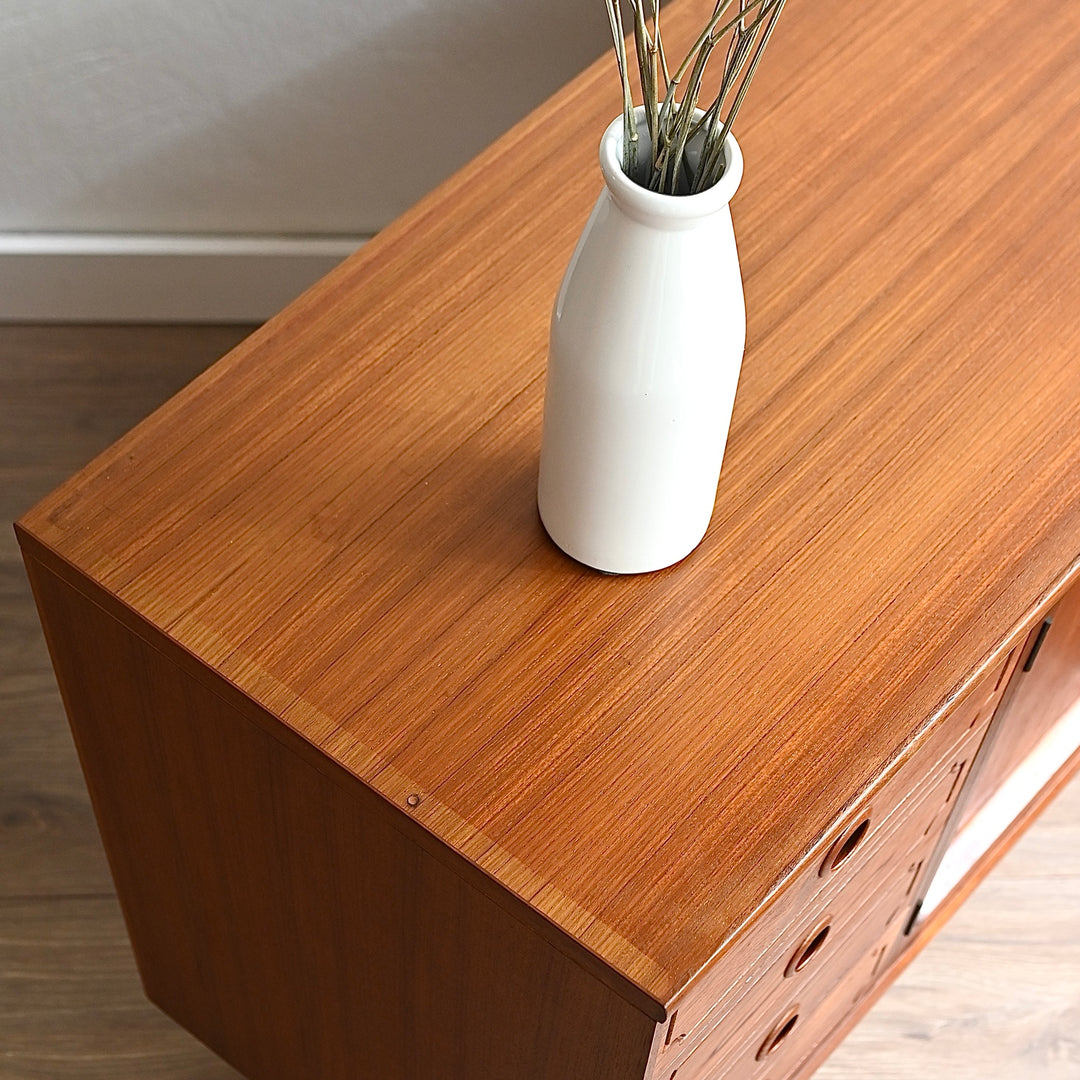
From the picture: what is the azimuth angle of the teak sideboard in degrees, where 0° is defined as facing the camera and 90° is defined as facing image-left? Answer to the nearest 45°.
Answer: approximately 315°
